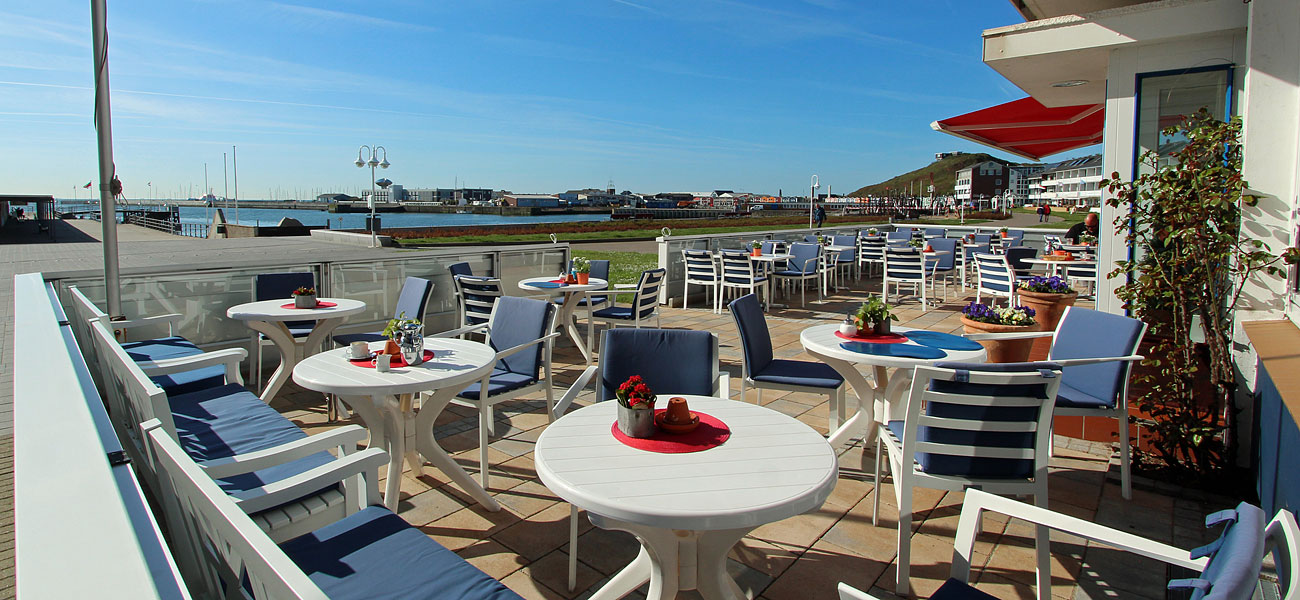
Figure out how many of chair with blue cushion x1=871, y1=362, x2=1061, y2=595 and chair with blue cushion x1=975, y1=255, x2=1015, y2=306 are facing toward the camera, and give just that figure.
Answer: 0

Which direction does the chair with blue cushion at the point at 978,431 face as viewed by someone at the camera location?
facing away from the viewer and to the left of the viewer

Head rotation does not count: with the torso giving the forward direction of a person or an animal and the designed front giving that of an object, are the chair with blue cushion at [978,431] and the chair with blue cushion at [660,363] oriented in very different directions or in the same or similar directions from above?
very different directions

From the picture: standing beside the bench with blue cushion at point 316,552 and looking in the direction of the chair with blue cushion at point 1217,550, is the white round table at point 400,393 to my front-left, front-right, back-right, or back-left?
back-left

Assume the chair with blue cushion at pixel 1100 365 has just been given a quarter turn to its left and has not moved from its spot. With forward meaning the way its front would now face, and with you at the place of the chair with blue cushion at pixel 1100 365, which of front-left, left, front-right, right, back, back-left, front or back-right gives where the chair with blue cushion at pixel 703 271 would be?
back

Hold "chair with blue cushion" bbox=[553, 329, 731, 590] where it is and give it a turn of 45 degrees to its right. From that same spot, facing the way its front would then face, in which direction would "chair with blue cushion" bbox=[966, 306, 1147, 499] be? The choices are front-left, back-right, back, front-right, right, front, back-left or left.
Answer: back-left

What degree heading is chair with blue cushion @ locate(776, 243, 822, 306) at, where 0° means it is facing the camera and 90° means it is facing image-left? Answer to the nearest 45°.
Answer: approximately 45°

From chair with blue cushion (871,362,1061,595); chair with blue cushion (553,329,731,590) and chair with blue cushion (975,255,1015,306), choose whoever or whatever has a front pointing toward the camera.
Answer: chair with blue cushion (553,329,731,590)

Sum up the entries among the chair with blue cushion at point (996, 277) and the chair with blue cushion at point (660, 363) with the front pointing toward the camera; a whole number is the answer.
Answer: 1

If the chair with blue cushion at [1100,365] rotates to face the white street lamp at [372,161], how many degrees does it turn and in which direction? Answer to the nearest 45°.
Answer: approximately 90° to its right

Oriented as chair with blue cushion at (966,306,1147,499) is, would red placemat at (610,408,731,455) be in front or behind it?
in front

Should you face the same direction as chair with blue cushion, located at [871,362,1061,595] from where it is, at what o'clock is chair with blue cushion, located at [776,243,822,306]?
chair with blue cushion, located at [776,243,822,306] is roughly at 1 o'clock from chair with blue cushion, located at [871,362,1061,595].
